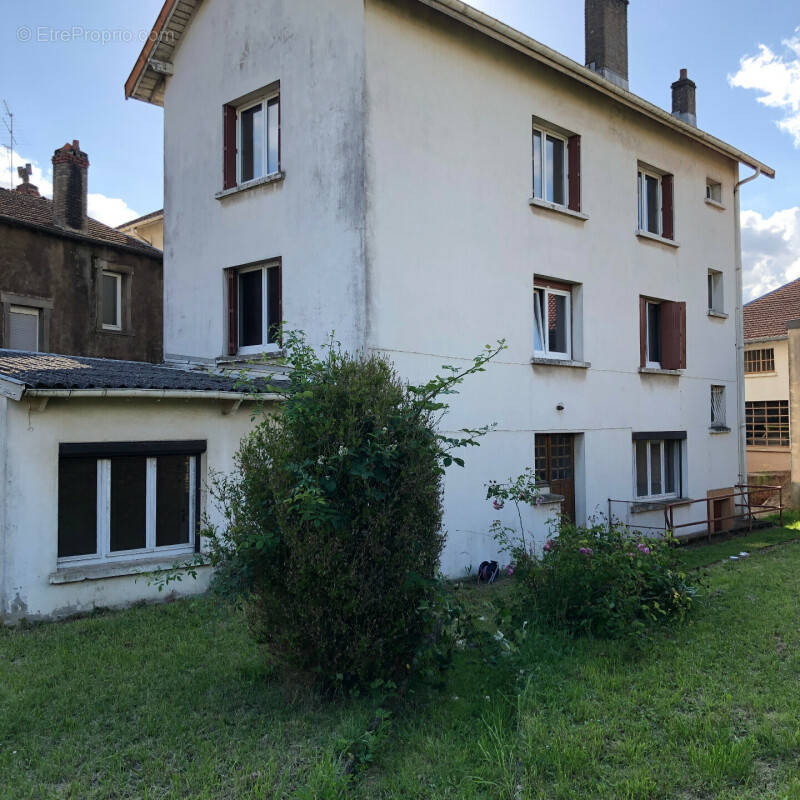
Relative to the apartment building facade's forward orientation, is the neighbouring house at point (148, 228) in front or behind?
behind

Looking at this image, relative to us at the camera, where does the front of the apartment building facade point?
facing the viewer and to the right of the viewer

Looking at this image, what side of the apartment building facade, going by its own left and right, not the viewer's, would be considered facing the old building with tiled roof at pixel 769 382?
left

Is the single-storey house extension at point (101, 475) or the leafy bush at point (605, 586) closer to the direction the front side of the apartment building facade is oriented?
the leafy bush

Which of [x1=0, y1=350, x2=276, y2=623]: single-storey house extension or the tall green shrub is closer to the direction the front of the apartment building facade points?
the tall green shrub

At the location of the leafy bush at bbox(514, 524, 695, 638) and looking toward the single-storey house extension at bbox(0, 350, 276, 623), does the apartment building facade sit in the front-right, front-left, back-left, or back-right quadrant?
front-right

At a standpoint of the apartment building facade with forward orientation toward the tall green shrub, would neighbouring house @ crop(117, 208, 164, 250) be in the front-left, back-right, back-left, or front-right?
back-right

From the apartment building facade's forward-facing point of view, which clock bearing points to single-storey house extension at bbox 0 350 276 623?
The single-storey house extension is roughly at 3 o'clock from the apartment building facade.

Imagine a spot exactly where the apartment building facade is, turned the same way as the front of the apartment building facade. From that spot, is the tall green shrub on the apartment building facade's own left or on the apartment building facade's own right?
on the apartment building facade's own right

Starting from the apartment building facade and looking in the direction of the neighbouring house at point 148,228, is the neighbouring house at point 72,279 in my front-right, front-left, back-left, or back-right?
front-left

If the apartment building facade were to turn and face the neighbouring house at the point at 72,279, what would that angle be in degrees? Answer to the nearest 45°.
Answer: approximately 180°

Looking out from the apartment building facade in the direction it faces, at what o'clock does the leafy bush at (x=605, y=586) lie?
The leafy bush is roughly at 1 o'clock from the apartment building facade.

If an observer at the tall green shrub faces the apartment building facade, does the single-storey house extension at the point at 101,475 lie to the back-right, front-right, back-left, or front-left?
front-left
